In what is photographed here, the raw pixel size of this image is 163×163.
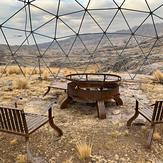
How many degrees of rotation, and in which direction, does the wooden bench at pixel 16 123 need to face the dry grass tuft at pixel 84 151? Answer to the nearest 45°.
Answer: approximately 45° to its right

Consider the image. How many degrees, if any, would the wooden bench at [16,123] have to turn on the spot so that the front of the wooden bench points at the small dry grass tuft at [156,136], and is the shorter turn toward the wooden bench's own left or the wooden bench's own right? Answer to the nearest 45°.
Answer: approximately 45° to the wooden bench's own right

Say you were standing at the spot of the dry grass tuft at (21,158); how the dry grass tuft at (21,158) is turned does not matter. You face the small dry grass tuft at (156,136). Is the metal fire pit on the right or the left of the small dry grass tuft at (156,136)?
left

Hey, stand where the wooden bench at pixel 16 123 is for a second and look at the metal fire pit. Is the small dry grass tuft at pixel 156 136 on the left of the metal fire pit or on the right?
right

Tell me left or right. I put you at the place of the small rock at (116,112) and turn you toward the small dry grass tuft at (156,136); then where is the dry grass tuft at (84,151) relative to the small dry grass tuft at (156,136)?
right

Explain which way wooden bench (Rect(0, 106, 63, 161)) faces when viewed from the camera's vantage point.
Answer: facing away from the viewer and to the right of the viewer
